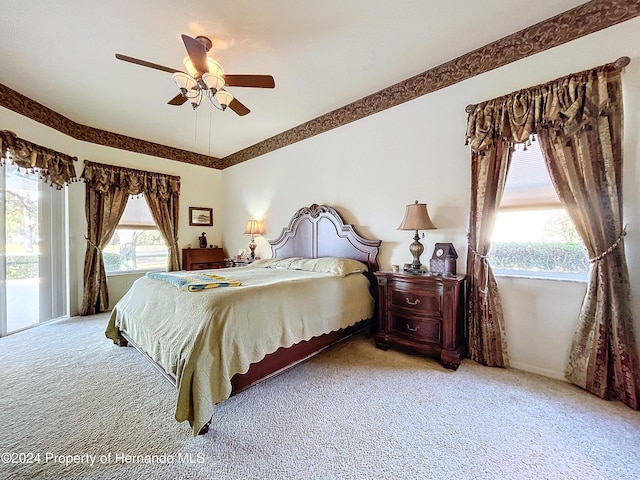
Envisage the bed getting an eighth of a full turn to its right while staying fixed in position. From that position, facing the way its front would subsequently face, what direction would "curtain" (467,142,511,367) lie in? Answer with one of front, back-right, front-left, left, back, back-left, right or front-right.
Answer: back

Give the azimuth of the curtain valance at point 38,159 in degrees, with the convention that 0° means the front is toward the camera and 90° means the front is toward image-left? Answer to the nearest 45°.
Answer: approximately 315°

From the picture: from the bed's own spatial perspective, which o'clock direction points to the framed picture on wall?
The framed picture on wall is roughly at 4 o'clock from the bed.

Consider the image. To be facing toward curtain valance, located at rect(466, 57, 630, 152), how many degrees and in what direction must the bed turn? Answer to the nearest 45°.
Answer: approximately 135° to its left

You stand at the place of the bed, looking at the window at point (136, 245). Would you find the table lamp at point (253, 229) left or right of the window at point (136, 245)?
right

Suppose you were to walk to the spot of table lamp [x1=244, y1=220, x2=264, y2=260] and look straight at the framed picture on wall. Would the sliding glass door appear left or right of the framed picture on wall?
left

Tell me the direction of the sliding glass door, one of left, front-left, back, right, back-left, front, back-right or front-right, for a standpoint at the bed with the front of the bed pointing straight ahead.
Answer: right

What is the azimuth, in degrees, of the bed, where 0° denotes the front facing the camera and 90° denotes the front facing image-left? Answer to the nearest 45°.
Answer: approximately 45°

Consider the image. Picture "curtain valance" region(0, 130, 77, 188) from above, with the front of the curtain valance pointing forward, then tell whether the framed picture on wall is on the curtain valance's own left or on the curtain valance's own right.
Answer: on the curtain valance's own left
